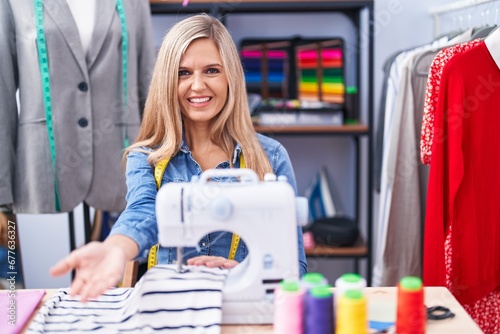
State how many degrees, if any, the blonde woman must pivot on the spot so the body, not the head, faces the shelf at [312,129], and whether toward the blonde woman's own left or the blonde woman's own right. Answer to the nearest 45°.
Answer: approximately 135° to the blonde woman's own left

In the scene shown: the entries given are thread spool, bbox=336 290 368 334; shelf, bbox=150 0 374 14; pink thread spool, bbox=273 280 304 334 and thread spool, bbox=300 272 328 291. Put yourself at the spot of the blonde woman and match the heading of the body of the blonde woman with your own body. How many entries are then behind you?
1

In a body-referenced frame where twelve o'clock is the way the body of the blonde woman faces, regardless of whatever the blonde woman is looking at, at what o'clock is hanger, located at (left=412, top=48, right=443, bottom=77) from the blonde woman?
The hanger is roughly at 8 o'clock from the blonde woman.

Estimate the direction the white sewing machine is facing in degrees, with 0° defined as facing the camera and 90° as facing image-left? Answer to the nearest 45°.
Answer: approximately 0°

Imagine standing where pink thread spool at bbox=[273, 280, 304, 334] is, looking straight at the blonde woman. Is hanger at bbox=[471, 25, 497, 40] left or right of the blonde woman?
right

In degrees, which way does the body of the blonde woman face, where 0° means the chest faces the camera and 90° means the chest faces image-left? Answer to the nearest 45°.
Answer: approximately 0°

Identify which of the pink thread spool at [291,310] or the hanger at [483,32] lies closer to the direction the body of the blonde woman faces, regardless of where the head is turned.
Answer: the pink thread spool

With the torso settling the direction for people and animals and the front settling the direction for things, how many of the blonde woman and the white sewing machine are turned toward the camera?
2

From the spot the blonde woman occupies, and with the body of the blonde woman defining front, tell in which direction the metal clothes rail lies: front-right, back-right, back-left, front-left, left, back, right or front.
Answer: back-left
